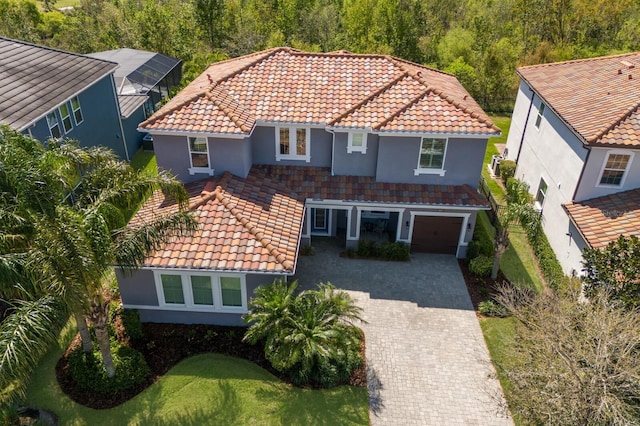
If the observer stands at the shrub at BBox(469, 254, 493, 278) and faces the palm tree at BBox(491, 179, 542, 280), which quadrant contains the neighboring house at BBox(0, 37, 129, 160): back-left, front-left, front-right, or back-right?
back-left

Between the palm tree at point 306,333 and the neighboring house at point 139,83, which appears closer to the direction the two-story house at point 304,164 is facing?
the palm tree

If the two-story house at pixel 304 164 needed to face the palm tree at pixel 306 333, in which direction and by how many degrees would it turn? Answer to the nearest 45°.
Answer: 0° — it already faces it

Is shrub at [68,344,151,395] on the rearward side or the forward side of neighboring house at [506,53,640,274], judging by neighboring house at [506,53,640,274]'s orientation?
on the forward side

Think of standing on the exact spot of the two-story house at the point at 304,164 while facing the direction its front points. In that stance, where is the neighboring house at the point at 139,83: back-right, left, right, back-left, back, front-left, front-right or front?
back-right

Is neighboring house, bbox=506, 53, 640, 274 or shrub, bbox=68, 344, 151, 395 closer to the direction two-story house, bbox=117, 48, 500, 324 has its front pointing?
the shrub

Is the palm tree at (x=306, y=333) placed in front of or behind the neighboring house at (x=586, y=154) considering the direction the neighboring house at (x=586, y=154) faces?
in front

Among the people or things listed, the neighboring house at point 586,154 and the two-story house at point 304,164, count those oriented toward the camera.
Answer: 2

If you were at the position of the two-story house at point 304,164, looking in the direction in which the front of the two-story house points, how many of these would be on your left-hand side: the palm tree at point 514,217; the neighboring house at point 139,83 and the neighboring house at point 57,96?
1

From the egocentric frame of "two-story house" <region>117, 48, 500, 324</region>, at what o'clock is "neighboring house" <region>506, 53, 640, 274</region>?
The neighboring house is roughly at 9 o'clock from the two-story house.

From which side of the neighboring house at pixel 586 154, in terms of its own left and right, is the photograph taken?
front

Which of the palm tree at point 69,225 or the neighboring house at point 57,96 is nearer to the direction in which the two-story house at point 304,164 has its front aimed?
the palm tree
